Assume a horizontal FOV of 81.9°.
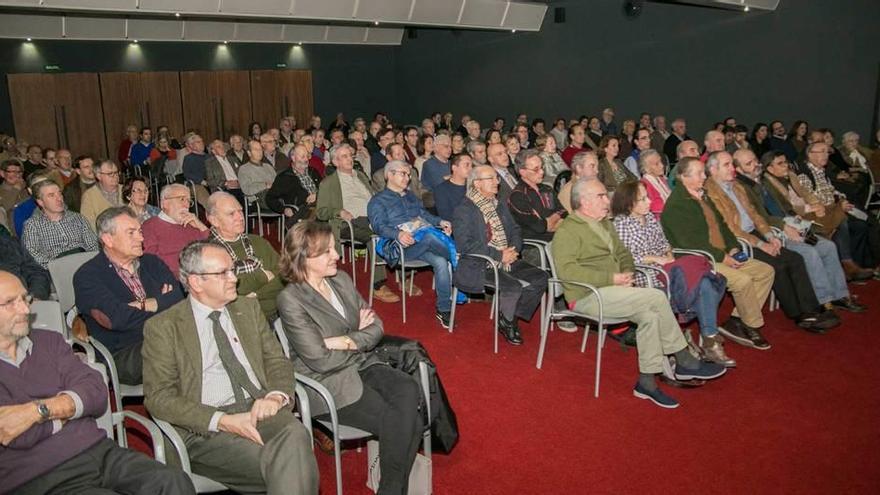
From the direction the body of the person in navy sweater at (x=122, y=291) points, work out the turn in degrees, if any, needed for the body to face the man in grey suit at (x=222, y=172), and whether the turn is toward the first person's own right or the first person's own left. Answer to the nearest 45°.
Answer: approximately 135° to the first person's own left

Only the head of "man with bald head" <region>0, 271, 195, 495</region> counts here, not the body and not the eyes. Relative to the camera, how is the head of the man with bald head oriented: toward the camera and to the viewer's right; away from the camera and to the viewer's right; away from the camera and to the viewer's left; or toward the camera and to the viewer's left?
toward the camera and to the viewer's right

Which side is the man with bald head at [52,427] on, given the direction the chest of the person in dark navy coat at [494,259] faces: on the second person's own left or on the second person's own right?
on the second person's own right

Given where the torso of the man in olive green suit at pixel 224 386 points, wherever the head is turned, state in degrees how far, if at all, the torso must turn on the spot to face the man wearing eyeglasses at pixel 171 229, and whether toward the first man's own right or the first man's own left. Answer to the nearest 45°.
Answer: approximately 135° to the first man's own left

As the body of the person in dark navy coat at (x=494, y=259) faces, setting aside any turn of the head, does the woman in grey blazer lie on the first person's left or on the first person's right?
on the first person's right

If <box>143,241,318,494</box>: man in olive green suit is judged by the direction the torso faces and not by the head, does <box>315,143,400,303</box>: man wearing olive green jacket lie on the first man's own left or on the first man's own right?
on the first man's own left
